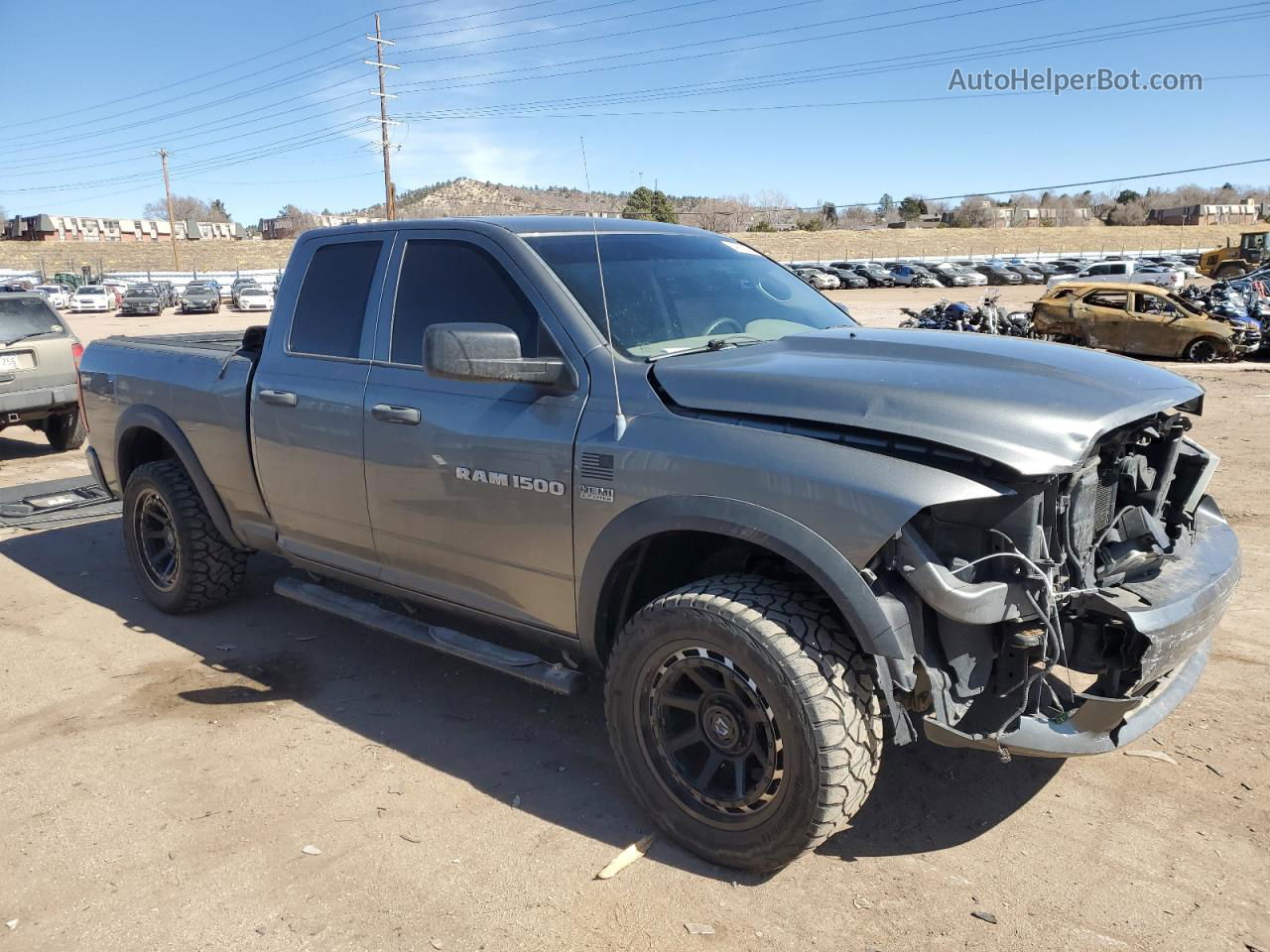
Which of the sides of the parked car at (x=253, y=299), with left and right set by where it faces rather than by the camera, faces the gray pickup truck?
front

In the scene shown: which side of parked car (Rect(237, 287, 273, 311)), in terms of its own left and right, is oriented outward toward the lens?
front

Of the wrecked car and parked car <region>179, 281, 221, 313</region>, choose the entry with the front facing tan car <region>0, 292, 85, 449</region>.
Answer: the parked car

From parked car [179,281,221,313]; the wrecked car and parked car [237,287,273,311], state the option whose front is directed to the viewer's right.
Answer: the wrecked car

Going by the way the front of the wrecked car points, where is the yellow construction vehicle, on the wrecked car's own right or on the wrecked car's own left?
on the wrecked car's own left

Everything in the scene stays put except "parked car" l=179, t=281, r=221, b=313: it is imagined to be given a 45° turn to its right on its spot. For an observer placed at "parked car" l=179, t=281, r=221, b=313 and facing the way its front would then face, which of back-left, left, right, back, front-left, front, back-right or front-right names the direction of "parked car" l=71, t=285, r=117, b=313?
right

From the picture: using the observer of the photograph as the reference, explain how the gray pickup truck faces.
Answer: facing the viewer and to the right of the viewer

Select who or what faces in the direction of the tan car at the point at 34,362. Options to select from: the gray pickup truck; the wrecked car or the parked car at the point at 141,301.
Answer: the parked car

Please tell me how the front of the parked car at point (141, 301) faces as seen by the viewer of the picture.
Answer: facing the viewer

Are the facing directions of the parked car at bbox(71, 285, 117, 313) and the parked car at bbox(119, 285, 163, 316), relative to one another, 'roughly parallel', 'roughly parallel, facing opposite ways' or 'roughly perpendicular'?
roughly parallel

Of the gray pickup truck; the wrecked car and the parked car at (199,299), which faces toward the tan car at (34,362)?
the parked car

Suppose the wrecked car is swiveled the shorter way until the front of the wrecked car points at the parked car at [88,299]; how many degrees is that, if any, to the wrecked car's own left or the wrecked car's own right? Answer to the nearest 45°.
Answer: approximately 180°

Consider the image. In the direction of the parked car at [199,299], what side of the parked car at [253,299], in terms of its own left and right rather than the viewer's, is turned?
right

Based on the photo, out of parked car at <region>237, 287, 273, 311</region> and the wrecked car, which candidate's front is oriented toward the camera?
the parked car

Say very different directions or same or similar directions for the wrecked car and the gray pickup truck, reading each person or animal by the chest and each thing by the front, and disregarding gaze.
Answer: same or similar directions

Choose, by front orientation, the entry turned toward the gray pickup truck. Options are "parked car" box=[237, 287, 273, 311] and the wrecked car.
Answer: the parked car

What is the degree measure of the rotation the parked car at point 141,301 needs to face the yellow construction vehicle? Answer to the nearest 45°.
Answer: approximately 45° to its left

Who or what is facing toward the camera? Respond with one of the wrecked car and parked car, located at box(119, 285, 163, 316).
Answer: the parked car

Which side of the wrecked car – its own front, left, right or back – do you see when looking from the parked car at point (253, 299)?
back
